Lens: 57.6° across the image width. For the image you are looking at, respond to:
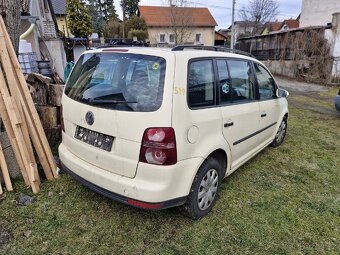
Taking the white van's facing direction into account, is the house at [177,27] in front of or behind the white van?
in front

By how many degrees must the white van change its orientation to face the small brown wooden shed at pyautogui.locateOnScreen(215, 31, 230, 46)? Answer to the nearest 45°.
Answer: approximately 45° to its left

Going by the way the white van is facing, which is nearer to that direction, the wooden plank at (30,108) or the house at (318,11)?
the house

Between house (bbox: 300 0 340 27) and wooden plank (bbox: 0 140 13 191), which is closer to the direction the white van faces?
the house

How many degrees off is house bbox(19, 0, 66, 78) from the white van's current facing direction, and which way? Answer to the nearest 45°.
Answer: approximately 90° to its left

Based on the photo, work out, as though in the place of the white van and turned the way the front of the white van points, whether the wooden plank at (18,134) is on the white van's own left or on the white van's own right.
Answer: on the white van's own left

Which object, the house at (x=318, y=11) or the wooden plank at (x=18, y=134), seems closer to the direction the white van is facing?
the house

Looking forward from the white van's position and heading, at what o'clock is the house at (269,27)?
The house is roughly at 11 o'clock from the white van.

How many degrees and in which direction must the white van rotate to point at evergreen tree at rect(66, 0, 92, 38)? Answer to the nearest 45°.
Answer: approximately 45° to its left

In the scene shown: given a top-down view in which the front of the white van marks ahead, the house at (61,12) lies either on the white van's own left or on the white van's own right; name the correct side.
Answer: on the white van's own left

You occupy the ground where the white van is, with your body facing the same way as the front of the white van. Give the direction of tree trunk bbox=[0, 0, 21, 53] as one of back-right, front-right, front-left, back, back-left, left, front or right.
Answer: left

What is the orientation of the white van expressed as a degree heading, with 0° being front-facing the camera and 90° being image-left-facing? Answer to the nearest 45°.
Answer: approximately 225°
